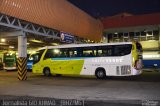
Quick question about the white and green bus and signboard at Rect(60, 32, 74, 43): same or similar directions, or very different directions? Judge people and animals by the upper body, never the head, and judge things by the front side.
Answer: very different directions

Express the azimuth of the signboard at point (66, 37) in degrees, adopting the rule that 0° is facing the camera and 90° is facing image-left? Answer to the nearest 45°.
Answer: approximately 315°

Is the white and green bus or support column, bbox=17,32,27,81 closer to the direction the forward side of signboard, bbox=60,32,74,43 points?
the white and green bus
